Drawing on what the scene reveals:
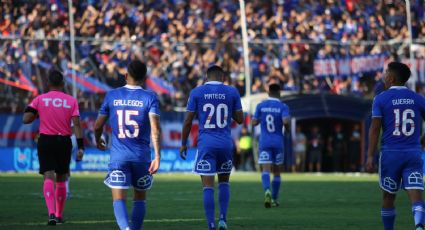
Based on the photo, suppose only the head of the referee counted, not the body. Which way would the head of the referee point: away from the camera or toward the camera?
away from the camera

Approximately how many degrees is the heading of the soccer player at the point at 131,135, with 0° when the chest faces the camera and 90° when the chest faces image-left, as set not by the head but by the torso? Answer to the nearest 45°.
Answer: approximately 180°

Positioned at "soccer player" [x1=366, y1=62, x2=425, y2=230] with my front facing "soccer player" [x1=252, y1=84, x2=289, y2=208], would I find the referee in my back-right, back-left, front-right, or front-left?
front-left

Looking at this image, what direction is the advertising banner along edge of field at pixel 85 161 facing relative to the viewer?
toward the camera

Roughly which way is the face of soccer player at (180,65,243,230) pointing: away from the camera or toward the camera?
away from the camera

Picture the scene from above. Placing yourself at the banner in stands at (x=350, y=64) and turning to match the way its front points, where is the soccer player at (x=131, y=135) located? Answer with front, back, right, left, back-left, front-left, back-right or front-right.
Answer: front

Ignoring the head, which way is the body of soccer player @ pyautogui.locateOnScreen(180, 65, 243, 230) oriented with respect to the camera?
away from the camera

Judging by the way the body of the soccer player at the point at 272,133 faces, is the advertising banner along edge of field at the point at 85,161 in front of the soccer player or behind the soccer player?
in front

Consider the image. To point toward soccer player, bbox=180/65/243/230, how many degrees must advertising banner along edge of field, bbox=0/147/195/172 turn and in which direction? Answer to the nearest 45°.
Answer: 0° — it already faces them

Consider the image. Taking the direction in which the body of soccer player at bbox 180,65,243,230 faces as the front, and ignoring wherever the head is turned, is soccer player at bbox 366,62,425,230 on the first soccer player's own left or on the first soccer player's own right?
on the first soccer player's own right

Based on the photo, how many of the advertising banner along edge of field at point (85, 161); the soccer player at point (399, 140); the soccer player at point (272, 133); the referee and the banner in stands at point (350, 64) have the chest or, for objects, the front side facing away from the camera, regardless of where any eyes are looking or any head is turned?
3

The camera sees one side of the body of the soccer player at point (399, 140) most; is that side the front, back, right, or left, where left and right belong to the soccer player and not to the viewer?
back

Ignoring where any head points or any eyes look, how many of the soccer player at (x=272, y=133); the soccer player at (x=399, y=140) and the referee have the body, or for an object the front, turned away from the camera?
3

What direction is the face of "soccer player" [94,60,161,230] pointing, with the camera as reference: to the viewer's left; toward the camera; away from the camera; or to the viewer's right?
away from the camera

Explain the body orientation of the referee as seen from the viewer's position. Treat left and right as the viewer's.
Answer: facing away from the viewer

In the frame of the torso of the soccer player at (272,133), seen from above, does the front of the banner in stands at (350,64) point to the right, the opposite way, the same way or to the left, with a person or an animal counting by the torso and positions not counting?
the opposite way

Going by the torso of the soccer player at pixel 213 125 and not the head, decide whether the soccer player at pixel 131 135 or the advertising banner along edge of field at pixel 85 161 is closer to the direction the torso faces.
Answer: the advertising banner along edge of field
